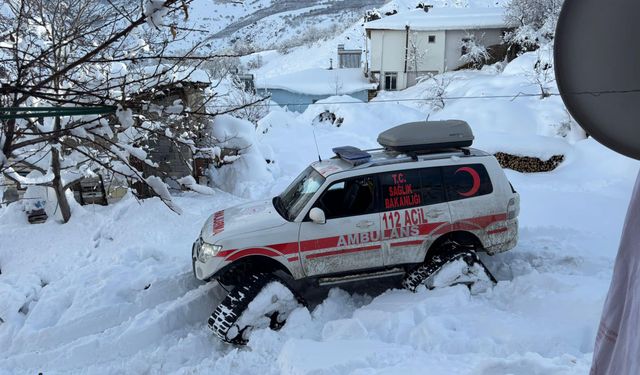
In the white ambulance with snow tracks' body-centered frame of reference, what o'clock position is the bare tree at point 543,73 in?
The bare tree is roughly at 4 o'clock from the white ambulance with snow tracks.

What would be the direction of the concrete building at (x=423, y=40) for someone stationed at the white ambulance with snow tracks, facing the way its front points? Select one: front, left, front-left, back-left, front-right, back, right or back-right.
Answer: right

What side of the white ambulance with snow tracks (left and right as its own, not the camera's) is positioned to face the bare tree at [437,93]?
right

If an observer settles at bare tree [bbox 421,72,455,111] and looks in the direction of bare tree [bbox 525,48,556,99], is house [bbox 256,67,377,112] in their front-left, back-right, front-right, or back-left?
back-left

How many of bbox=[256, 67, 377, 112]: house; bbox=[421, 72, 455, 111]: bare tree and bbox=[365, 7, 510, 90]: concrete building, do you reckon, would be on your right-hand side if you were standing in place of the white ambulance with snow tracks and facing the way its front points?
3

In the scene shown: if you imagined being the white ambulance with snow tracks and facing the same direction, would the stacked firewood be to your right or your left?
on your right

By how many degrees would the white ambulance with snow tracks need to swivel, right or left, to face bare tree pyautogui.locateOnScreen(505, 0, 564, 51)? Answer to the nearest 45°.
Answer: approximately 90° to its right

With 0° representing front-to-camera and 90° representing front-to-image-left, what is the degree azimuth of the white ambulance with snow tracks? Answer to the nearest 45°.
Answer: approximately 90°

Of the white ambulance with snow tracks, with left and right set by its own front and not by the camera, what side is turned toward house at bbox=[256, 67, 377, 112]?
right
